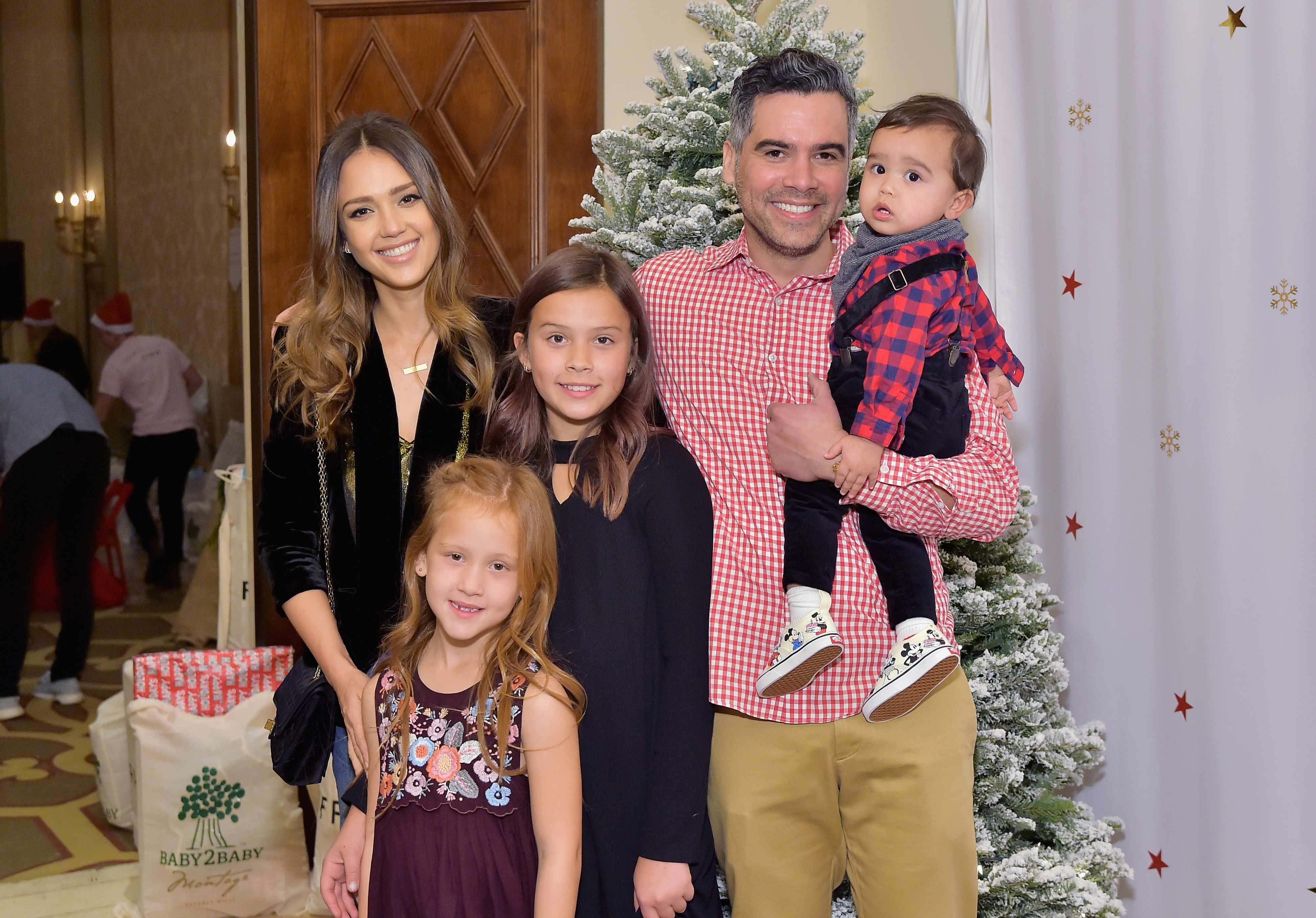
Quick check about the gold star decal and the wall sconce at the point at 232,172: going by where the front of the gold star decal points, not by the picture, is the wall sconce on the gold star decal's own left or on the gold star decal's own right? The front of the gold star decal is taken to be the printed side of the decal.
on the gold star decal's own right

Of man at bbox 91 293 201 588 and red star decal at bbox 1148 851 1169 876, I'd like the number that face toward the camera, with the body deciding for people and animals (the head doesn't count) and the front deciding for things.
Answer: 1

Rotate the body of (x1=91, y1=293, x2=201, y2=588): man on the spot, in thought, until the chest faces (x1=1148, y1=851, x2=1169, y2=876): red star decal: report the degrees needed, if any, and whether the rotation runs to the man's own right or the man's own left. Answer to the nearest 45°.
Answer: approximately 180°

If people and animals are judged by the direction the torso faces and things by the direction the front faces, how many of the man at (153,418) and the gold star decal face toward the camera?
1

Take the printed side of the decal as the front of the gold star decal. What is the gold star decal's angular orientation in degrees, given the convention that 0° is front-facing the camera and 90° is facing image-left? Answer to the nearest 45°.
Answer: approximately 0°

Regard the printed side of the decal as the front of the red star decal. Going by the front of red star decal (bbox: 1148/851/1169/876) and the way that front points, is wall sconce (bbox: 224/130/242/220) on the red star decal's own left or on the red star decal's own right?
on the red star decal's own right
